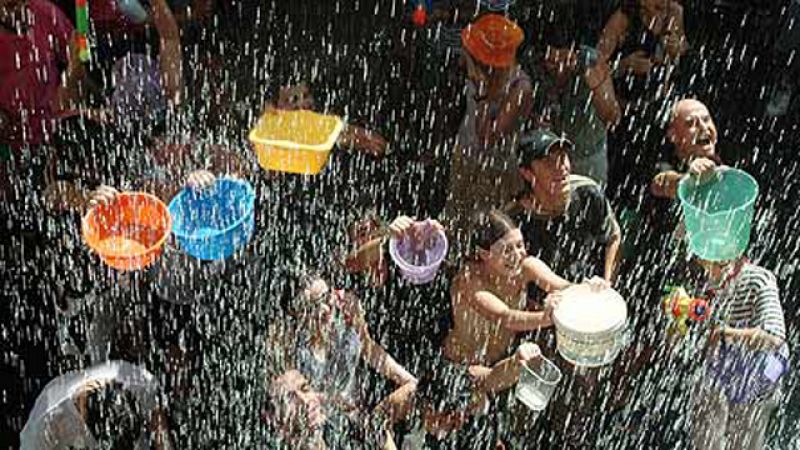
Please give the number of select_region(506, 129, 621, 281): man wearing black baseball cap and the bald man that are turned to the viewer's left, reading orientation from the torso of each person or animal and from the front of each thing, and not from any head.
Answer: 0

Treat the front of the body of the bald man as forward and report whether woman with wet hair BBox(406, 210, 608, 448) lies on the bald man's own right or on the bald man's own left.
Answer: on the bald man's own right

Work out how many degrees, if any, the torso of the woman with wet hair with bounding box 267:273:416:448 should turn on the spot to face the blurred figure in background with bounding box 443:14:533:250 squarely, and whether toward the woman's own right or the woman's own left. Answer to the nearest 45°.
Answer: approximately 135° to the woman's own left

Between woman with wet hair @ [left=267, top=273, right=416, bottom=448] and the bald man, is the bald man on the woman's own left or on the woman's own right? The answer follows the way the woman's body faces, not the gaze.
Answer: on the woman's own left

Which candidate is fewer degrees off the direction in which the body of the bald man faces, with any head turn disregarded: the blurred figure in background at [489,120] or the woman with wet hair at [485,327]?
the woman with wet hair

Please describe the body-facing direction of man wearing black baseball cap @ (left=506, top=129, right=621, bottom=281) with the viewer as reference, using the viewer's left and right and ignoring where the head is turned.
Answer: facing the viewer and to the right of the viewer

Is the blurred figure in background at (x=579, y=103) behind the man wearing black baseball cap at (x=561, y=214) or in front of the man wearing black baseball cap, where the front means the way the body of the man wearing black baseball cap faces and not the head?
behind

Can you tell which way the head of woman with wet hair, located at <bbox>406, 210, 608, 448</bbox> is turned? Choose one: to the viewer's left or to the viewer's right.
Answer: to the viewer's right

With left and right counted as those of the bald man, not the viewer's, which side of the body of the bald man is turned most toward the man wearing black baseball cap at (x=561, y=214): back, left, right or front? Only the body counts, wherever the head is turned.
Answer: right

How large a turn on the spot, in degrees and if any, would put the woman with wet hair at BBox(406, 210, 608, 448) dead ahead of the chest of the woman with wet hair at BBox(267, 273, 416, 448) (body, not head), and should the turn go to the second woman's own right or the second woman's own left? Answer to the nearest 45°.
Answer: approximately 90° to the second woman's own left

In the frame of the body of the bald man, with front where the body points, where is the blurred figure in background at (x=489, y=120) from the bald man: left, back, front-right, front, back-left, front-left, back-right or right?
back-right

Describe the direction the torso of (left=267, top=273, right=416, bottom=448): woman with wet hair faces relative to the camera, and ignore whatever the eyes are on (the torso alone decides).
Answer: toward the camera

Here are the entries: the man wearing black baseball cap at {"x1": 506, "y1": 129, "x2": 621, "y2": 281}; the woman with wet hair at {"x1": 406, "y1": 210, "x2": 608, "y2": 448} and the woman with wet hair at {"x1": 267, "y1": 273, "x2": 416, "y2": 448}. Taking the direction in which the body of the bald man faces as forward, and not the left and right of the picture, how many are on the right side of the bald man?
3

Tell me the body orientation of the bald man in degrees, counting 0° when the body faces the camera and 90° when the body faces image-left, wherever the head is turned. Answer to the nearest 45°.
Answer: approximately 315°
